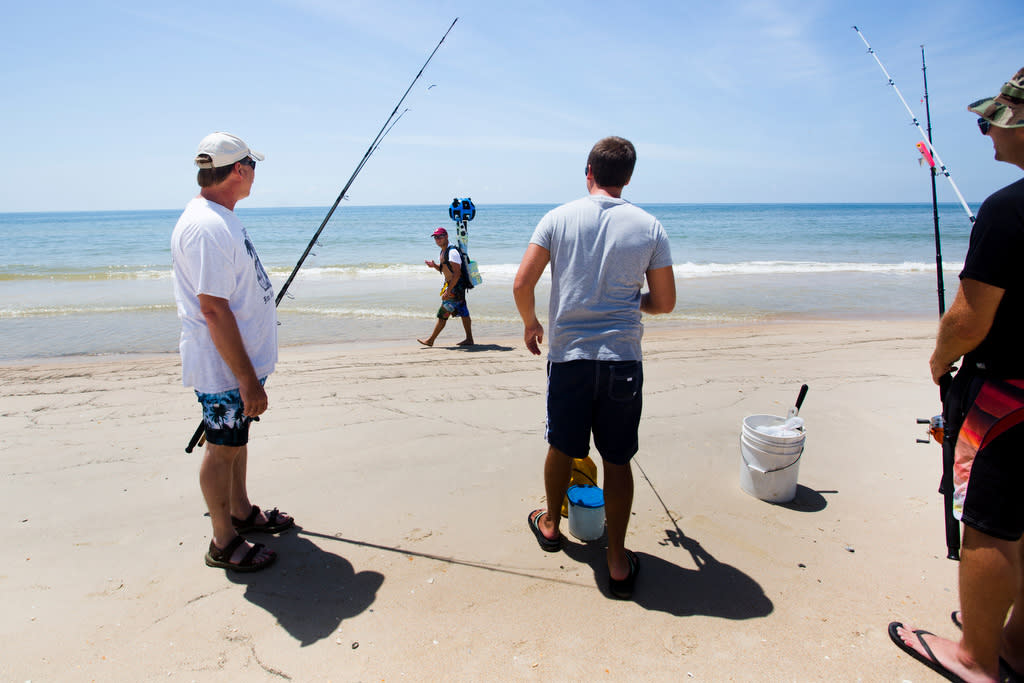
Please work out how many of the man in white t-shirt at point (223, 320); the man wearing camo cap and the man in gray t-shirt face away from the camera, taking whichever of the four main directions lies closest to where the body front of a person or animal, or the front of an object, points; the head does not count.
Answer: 1

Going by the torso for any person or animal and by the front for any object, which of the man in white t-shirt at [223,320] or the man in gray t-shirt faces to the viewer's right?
the man in white t-shirt

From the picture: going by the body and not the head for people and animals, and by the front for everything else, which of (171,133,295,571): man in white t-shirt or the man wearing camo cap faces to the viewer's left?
the man wearing camo cap

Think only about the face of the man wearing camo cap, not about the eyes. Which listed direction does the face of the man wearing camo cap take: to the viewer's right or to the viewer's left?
to the viewer's left

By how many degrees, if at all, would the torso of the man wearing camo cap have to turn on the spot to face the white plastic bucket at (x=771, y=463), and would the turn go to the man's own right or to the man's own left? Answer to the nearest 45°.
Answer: approximately 45° to the man's own right

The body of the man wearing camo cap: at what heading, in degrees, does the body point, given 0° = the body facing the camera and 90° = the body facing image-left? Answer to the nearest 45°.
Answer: approximately 90°

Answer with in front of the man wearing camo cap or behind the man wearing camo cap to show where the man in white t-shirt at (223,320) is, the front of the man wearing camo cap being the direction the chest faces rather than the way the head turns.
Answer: in front

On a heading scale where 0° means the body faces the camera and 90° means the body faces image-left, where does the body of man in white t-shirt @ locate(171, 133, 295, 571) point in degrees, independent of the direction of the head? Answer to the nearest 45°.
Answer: approximately 270°

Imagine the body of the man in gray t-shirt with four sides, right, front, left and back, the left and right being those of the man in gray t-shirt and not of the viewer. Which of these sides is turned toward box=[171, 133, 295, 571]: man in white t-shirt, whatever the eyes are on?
left

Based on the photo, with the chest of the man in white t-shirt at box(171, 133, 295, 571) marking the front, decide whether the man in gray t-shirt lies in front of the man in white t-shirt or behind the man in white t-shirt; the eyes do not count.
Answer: in front

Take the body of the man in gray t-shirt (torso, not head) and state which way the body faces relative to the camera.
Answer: away from the camera
